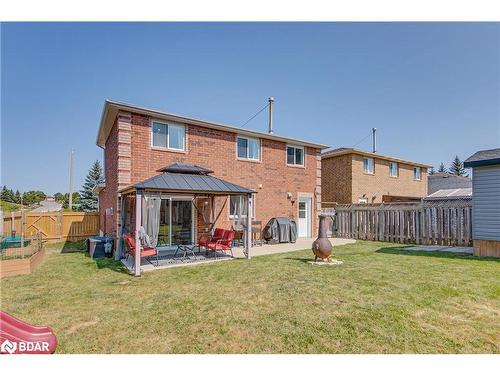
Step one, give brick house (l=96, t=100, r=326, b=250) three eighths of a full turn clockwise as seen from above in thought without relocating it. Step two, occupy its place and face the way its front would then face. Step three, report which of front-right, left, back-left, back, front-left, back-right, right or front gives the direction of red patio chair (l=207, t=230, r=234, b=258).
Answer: right

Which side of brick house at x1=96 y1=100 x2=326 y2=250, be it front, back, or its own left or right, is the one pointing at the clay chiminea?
back

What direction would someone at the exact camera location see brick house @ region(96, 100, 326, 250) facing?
facing away from the viewer and to the left of the viewer

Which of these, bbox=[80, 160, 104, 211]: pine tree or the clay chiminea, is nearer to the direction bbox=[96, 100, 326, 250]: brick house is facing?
the pine tree

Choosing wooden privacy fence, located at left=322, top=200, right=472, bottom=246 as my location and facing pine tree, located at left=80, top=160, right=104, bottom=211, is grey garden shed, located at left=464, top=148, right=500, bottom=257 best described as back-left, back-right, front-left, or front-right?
back-left

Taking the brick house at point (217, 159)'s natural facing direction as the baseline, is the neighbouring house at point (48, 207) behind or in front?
in front

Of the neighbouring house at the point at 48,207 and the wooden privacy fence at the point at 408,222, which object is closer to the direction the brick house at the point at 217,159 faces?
the neighbouring house

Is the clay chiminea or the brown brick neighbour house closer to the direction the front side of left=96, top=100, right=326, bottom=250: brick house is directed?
the brown brick neighbour house
